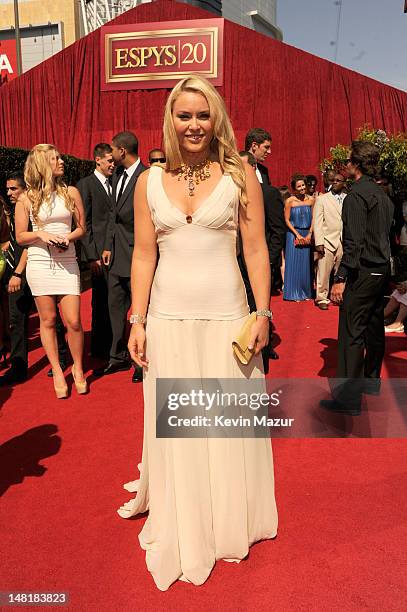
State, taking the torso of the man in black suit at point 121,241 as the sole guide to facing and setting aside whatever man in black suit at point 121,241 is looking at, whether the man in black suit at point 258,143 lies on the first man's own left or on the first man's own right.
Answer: on the first man's own left

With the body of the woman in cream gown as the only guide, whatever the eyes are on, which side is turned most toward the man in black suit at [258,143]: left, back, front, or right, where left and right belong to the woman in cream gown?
back

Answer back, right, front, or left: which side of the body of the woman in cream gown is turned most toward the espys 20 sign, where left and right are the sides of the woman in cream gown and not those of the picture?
back

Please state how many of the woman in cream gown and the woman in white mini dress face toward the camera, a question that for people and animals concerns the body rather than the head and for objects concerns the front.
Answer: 2

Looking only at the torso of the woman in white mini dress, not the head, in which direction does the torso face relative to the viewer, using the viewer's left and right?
facing the viewer

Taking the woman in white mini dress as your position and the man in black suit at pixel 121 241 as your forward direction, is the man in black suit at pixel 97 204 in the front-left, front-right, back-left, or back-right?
front-left

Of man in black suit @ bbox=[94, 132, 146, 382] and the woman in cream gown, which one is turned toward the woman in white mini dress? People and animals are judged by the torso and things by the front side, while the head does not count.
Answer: the man in black suit

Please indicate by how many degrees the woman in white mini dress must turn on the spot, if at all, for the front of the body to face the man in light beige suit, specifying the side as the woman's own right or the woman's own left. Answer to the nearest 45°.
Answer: approximately 135° to the woman's own left

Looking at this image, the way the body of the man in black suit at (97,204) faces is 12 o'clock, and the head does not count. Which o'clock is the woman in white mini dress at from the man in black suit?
The woman in white mini dress is roughly at 2 o'clock from the man in black suit.
